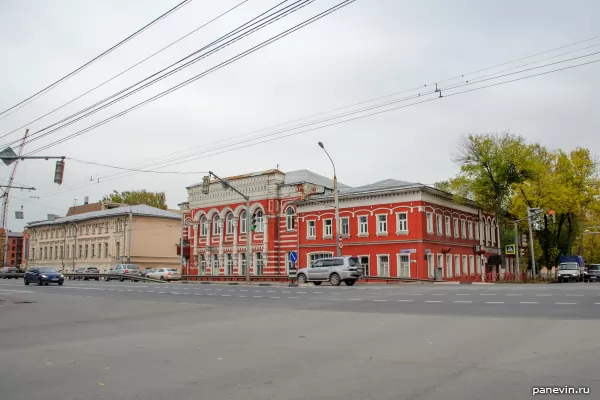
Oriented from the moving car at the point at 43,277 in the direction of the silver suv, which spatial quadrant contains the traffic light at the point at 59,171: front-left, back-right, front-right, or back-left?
front-right
